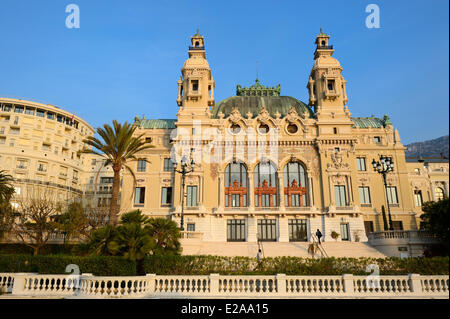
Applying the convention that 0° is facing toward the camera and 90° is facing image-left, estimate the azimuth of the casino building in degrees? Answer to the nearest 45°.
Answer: approximately 0°

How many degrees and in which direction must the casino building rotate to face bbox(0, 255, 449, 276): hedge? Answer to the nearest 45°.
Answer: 0° — it already faces it

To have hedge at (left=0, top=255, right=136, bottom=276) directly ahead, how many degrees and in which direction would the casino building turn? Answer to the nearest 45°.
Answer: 0° — it already faces it

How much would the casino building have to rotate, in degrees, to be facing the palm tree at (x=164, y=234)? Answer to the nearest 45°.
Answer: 0° — it already faces it

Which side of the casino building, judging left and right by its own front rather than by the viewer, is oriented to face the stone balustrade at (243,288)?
front
